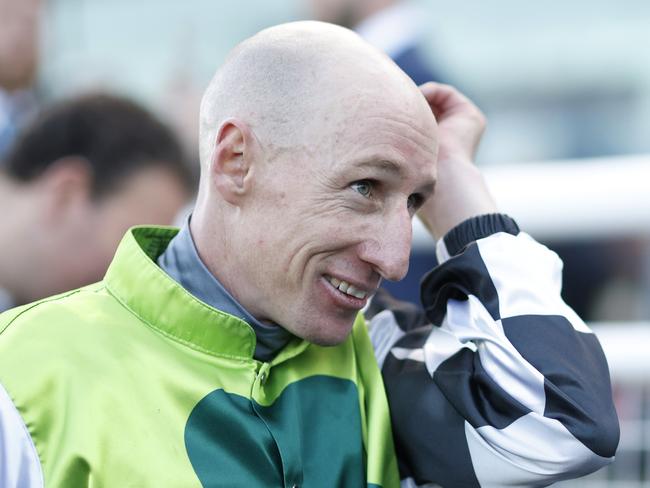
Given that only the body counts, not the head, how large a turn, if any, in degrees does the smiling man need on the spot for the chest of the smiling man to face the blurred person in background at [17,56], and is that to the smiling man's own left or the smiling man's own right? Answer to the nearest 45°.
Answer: approximately 180°

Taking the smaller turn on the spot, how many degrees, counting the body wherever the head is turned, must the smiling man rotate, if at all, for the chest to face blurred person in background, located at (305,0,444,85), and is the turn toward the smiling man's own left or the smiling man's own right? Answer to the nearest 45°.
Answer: approximately 135° to the smiling man's own left

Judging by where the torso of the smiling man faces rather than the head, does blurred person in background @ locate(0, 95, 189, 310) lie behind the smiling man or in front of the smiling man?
behind

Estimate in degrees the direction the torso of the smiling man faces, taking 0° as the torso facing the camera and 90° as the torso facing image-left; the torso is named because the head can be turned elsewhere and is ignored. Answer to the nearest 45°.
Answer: approximately 315°

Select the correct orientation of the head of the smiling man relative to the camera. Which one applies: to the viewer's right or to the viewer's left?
to the viewer's right
